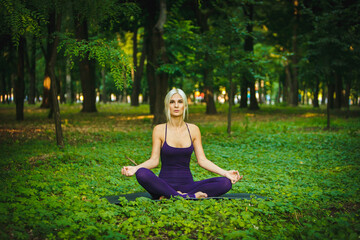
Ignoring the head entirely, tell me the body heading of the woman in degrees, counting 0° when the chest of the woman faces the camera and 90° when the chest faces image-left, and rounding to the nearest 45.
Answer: approximately 0°

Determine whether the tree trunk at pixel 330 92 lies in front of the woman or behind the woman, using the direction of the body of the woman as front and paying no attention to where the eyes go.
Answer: behind
